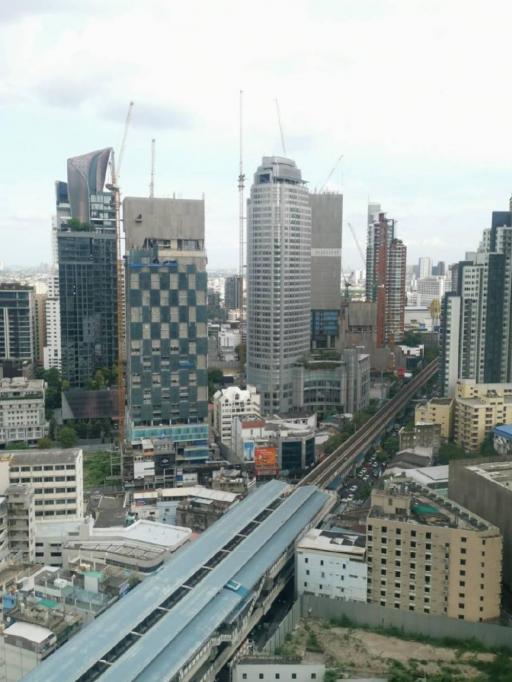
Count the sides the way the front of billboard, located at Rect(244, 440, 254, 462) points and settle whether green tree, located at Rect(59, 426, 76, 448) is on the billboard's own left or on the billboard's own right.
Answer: on the billboard's own right

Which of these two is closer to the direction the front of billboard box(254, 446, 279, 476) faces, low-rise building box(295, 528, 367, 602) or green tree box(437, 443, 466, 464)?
the low-rise building

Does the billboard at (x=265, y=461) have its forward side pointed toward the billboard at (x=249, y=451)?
no

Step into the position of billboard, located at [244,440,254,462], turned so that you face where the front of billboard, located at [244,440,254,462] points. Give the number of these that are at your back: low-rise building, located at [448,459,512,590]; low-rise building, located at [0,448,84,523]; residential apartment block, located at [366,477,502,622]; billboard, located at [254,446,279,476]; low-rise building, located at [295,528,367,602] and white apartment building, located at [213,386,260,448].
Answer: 1

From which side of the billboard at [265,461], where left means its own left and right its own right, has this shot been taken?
front

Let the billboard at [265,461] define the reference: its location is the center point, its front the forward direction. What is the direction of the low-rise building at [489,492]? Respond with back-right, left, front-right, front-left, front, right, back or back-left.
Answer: front-left

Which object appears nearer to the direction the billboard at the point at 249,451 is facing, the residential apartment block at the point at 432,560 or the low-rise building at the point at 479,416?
the residential apartment block

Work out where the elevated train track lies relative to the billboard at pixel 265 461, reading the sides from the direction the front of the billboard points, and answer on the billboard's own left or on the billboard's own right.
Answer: on the billboard's own left

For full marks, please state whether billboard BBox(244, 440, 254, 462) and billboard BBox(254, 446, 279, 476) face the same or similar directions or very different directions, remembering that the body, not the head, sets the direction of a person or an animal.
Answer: same or similar directions

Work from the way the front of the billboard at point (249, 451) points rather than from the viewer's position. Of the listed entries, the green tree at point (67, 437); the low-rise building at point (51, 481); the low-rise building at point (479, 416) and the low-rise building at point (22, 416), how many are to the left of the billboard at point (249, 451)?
1

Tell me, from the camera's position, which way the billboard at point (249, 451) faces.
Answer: facing the viewer

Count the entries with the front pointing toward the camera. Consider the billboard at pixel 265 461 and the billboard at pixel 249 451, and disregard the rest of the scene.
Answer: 2

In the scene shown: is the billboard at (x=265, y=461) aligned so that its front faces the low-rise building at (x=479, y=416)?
no

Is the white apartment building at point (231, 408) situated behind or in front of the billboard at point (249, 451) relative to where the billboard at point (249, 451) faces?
behind

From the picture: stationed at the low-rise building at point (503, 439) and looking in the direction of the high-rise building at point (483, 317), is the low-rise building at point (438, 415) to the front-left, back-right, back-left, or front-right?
front-left

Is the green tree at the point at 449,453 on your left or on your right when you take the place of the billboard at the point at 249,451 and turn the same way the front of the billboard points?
on your left

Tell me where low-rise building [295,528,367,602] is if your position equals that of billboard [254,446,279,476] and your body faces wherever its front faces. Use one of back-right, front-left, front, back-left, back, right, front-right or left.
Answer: front

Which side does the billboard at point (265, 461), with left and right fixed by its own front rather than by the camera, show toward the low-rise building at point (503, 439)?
left
